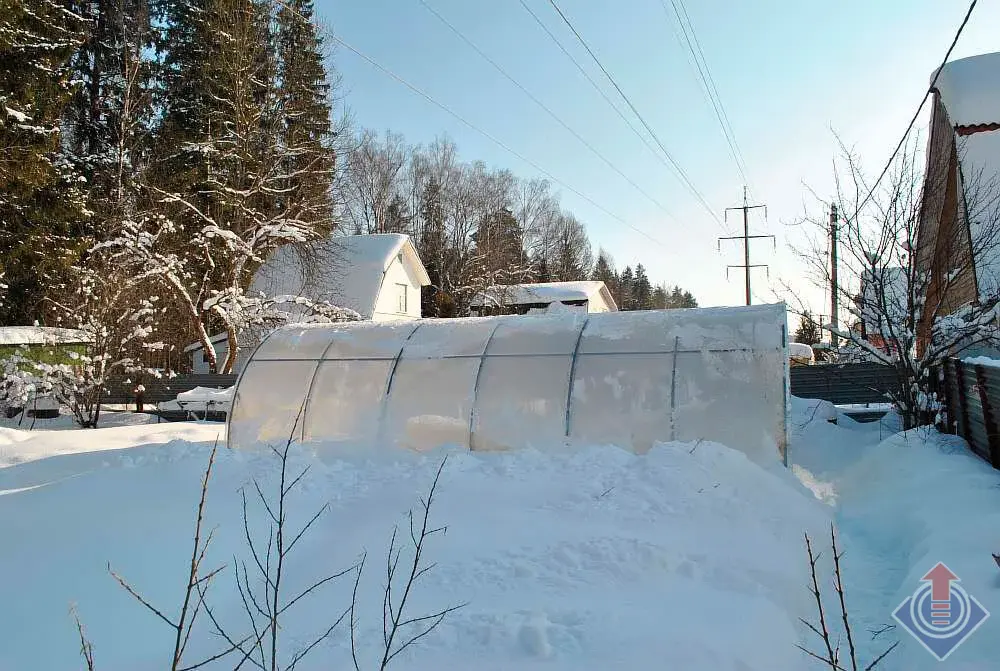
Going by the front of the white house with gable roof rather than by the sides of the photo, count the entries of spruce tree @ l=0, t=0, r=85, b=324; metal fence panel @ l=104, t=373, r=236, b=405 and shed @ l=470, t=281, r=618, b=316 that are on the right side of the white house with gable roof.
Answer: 2

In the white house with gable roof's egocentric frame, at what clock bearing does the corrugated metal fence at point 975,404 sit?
The corrugated metal fence is roughly at 1 o'clock from the white house with gable roof.

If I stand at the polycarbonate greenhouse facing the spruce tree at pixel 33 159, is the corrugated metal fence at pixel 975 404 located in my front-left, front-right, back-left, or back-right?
back-right

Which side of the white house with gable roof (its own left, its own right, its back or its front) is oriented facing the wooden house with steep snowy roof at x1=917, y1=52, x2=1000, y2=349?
front

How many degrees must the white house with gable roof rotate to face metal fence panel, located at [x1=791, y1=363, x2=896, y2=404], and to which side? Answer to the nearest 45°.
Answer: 0° — it already faces it

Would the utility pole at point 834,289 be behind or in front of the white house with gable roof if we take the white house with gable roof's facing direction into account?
in front

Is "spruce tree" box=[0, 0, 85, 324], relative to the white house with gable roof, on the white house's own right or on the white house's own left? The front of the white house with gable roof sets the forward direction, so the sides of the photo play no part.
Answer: on the white house's own right

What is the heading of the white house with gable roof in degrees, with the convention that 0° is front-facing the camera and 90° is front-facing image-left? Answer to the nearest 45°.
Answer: approximately 315°

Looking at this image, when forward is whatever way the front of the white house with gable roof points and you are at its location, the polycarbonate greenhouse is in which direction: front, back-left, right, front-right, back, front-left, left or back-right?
front-right
